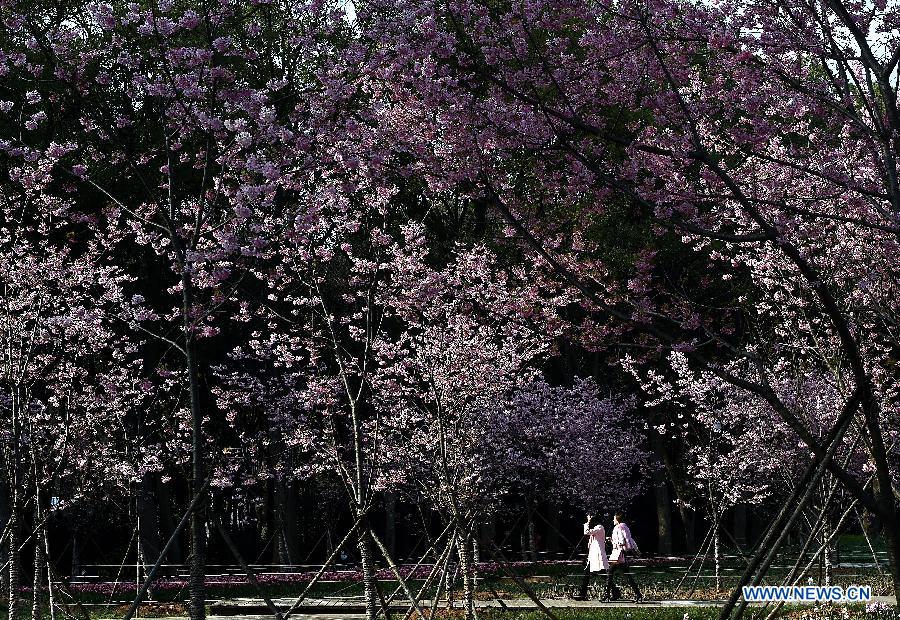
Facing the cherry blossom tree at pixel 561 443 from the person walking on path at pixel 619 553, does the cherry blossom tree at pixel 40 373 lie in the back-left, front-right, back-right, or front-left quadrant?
back-left

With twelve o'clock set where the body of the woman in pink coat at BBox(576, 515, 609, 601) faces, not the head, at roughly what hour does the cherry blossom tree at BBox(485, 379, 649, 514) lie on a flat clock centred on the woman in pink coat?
The cherry blossom tree is roughly at 3 o'clock from the woman in pink coat.

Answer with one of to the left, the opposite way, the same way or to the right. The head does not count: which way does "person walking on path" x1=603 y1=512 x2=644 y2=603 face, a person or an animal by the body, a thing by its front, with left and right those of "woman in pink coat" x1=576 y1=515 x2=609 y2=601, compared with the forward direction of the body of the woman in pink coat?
the same way

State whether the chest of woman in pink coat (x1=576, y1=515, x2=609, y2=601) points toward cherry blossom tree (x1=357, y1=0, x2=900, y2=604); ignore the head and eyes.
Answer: no

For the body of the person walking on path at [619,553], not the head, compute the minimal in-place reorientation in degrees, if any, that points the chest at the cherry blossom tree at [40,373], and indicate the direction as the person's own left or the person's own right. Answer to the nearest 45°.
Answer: approximately 45° to the person's own left

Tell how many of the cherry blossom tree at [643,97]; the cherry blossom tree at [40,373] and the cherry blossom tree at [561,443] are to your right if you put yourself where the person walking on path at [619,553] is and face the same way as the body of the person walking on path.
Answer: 1

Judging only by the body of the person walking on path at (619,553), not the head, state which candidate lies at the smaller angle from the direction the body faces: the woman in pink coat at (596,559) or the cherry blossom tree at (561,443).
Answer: the woman in pink coat

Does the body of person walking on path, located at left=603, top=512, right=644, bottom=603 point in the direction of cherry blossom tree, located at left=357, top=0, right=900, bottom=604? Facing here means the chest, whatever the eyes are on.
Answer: no

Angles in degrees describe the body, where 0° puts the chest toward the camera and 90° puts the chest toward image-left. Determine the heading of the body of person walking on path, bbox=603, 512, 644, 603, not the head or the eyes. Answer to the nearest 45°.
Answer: approximately 90°

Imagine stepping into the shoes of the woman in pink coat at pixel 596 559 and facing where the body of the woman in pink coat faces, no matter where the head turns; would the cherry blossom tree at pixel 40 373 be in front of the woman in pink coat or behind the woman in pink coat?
in front

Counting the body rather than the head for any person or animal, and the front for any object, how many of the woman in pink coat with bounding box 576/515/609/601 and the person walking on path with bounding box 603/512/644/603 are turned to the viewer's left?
2

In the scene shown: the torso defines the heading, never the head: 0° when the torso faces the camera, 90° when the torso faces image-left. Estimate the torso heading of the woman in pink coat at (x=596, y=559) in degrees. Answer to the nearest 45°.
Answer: approximately 90°

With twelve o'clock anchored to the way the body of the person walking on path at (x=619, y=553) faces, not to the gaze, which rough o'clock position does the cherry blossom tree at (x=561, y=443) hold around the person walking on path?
The cherry blossom tree is roughly at 3 o'clock from the person walking on path.
